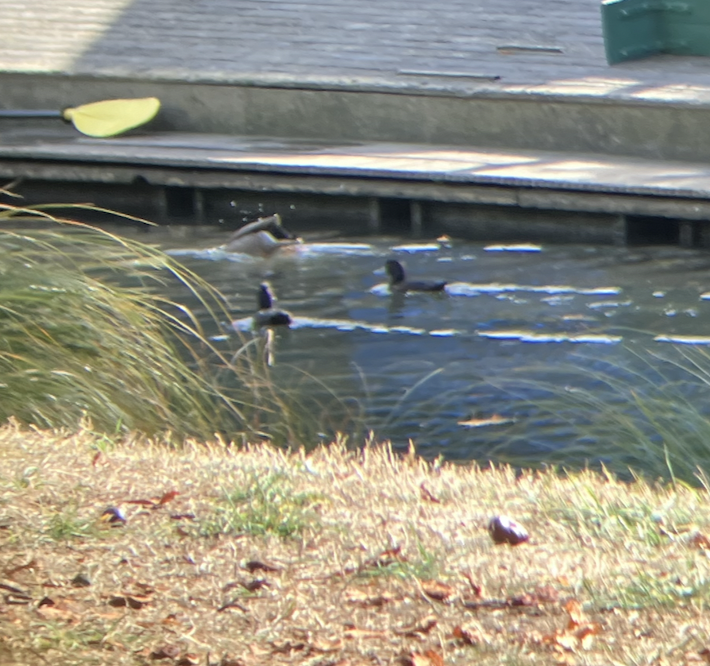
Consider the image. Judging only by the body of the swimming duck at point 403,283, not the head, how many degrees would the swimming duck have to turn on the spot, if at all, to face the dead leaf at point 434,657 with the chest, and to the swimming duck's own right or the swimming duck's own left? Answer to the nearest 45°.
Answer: approximately 90° to the swimming duck's own left

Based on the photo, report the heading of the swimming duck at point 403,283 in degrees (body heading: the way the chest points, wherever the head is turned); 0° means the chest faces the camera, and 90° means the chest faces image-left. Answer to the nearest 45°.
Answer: approximately 90°

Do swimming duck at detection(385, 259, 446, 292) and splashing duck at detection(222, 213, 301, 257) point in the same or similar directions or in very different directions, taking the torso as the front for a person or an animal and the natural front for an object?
same or similar directions

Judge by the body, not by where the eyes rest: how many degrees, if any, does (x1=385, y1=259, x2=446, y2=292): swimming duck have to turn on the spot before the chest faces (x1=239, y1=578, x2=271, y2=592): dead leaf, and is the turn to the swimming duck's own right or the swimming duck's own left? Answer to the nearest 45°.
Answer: approximately 90° to the swimming duck's own left

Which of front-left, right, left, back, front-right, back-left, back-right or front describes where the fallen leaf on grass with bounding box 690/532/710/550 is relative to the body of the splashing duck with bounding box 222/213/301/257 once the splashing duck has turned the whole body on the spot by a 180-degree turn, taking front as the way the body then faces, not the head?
right

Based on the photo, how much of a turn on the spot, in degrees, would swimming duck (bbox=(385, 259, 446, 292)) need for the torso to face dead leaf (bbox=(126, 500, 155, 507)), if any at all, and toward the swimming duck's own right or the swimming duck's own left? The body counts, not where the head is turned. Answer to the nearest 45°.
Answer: approximately 90° to the swimming duck's own left

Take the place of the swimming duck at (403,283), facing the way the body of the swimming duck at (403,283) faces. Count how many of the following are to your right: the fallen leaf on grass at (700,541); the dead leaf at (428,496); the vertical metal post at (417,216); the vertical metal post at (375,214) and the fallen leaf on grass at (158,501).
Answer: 2

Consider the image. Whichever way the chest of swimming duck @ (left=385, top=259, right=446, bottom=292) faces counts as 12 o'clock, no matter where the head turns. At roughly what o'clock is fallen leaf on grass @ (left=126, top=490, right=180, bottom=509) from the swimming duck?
The fallen leaf on grass is roughly at 9 o'clock from the swimming duck.

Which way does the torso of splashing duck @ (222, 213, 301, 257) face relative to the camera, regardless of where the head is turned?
to the viewer's left

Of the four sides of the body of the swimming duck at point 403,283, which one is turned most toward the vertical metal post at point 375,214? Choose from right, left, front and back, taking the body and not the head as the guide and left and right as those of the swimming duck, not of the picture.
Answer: right

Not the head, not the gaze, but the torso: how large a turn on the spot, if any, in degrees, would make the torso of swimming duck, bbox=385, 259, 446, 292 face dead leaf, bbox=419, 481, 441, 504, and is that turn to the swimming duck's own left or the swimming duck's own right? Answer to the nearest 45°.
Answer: approximately 90° to the swimming duck's own left

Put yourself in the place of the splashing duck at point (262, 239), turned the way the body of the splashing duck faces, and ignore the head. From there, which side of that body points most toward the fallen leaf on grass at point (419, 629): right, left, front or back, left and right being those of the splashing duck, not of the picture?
left
